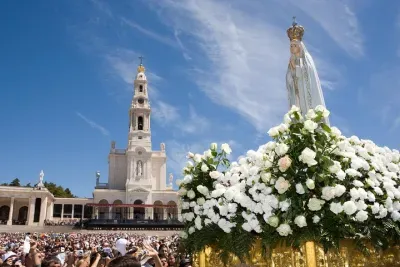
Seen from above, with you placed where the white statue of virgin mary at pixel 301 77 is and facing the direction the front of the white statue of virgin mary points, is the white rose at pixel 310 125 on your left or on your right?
on your left

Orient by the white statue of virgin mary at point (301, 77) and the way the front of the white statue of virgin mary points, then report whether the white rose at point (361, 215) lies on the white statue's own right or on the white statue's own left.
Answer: on the white statue's own left

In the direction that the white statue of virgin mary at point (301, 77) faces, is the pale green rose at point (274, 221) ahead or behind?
ahead

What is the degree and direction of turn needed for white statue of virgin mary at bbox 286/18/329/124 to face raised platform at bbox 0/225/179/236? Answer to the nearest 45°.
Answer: approximately 90° to its right

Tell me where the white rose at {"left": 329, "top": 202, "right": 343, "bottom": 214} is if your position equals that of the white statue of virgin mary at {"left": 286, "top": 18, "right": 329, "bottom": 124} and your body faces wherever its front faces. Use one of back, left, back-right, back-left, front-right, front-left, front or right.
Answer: front-left

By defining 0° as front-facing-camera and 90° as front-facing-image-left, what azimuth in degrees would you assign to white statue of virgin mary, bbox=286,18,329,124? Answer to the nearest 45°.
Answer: approximately 45°

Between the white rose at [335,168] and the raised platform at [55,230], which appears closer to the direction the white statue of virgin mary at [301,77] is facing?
the white rose

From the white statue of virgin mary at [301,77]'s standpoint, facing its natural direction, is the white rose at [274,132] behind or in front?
in front

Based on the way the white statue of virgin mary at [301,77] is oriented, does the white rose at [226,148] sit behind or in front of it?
in front

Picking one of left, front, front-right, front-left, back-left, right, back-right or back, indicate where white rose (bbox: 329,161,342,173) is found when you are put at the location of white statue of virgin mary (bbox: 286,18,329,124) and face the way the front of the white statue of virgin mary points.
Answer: front-left

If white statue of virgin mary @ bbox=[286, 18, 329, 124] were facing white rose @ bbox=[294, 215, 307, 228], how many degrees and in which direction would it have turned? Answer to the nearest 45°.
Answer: approximately 45° to its left

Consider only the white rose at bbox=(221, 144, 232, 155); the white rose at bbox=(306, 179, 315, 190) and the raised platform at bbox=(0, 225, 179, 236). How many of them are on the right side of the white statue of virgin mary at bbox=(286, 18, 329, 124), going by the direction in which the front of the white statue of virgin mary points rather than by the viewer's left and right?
1
